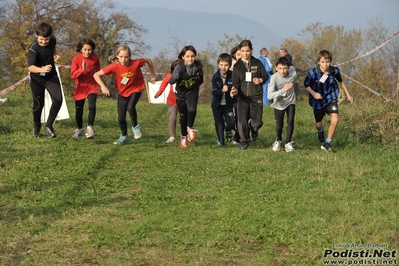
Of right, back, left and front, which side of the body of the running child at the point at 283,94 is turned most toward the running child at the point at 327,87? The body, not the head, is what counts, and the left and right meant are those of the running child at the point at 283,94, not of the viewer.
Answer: left

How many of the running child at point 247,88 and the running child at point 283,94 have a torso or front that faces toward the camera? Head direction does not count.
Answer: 2

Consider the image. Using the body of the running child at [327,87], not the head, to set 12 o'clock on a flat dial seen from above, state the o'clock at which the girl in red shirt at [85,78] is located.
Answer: The girl in red shirt is roughly at 3 o'clock from the running child.

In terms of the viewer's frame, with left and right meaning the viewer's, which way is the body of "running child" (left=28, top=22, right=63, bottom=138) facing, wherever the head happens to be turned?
facing the viewer and to the right of the viewer

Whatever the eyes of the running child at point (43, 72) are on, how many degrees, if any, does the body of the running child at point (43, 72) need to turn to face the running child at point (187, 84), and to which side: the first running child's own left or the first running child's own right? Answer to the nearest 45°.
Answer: approximately 45° to the first running child's own left

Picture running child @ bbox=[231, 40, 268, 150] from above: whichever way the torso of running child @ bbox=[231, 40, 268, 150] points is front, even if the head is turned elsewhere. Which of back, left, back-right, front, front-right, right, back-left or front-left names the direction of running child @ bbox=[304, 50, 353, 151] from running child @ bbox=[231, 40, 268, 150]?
left

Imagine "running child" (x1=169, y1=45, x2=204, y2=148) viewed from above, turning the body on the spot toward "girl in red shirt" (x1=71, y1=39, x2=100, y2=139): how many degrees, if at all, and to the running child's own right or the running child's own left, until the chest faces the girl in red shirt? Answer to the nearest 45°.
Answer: approximately 90° to the running child's own right

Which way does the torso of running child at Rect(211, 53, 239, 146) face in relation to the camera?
toward the camera

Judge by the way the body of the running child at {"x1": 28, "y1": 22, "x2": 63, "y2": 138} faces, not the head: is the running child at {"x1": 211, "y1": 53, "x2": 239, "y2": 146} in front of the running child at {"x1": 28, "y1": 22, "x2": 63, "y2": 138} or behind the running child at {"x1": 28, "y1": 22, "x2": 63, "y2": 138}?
in front

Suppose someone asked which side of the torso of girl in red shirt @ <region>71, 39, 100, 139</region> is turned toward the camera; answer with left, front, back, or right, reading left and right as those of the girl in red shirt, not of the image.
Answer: front

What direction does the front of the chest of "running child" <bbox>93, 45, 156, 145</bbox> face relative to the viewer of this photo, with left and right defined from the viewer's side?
facing the viewer

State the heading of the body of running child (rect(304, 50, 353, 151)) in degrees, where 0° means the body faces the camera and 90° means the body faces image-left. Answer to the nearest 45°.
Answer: approximately 0°
